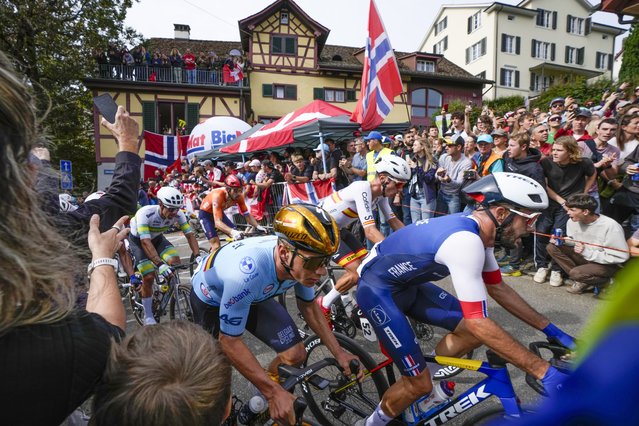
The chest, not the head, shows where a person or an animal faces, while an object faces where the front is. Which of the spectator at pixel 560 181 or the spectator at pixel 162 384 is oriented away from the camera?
the spectator at pixel 162 384

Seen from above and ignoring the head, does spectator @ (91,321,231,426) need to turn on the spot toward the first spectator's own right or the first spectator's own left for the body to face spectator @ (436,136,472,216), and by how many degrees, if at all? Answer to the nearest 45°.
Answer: approximately 45° to the first spectator's own right

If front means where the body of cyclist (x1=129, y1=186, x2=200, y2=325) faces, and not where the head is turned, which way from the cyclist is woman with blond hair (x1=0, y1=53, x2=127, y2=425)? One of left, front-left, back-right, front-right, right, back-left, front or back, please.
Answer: front-right

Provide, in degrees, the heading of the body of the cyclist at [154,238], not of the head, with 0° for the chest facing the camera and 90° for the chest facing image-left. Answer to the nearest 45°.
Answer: approximately 315°

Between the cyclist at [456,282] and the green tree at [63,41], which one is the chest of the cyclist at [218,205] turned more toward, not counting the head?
the cyclist

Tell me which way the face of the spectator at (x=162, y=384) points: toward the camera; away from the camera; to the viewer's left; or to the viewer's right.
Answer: away from the camera

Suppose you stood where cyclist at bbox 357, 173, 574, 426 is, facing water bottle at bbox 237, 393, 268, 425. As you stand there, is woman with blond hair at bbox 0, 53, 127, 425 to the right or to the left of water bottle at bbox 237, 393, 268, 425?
left

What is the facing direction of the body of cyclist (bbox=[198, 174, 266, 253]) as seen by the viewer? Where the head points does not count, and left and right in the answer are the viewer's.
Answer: facing the viewer and to the right of the viewer

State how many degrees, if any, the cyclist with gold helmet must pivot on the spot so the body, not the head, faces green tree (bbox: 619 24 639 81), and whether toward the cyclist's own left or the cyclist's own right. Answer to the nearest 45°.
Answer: approximately 90° to the cyclist's own left

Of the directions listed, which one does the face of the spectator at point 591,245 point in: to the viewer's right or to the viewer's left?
to the viewer's left

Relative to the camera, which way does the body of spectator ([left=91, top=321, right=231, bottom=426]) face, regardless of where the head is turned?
away from the camera

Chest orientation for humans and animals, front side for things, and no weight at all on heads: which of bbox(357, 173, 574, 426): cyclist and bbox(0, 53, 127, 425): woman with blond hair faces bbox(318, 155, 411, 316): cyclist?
the woman with blond hair

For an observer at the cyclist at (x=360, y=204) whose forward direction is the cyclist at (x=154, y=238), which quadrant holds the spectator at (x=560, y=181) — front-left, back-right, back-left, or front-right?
back-right

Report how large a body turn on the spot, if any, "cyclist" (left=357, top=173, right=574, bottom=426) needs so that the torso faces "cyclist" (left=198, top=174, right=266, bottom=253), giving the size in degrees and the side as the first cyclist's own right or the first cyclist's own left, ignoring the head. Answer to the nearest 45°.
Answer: approximately 135° to the first cyclist's own left

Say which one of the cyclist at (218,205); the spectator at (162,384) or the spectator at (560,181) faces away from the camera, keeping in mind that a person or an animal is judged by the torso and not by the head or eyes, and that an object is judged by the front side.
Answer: the spectator at (162,384)

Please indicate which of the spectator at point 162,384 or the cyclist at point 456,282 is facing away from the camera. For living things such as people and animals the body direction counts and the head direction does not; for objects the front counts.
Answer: the spectator
